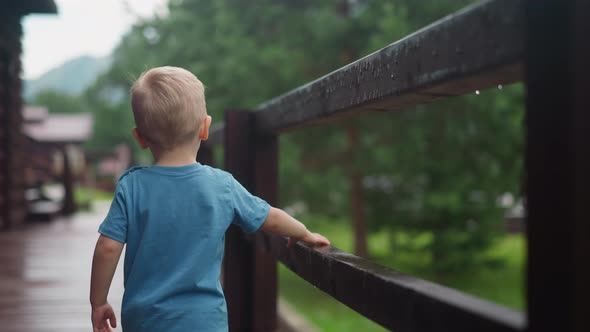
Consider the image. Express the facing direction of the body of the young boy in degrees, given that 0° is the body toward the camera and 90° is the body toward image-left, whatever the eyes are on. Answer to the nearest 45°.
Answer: approximately 180°

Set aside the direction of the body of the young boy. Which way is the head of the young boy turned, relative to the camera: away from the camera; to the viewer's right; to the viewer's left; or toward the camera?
away from the camera

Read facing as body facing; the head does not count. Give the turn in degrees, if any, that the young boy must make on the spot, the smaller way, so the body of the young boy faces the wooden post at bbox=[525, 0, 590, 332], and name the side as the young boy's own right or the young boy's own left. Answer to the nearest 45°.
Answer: approximately 135° to the young boy's own right

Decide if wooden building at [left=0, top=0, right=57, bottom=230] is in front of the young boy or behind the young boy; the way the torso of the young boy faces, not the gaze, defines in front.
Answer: in front

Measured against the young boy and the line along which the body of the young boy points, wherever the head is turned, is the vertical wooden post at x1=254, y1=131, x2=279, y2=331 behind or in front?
in front
